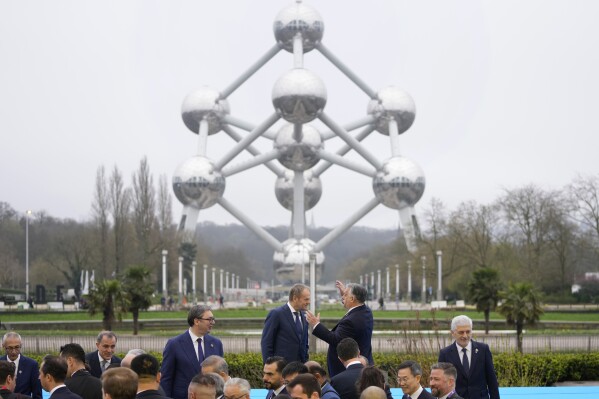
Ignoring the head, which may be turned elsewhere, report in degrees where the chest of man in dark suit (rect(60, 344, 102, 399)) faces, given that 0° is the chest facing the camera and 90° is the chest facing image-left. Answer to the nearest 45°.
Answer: approximately 135°

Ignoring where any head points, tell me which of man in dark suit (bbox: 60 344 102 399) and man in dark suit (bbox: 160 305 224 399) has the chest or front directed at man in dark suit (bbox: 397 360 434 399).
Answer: man in dark suit (bbox: 160 305 224 399)

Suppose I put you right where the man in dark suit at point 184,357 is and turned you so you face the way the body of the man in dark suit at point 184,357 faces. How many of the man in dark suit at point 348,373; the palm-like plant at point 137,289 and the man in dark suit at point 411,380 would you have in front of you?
2

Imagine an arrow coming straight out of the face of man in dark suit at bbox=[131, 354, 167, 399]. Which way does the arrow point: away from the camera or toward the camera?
away from the camera

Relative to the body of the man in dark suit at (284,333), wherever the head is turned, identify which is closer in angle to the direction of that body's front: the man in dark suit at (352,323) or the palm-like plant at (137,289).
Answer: the man in dark suit

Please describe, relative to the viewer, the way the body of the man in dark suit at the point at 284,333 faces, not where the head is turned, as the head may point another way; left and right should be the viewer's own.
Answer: facing the viewer and to the right of the viewer

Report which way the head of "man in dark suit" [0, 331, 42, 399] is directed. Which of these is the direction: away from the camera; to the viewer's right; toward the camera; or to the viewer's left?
toward the camera

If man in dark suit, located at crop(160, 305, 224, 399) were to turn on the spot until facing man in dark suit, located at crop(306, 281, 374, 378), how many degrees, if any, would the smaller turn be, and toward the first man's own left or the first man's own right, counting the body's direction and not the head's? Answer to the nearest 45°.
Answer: approximately 45° to the first man's own left

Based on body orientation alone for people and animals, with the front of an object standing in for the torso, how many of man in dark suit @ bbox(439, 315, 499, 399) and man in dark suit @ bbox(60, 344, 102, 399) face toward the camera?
1

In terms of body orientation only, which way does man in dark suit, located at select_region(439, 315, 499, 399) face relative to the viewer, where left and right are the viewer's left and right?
facing the viewer

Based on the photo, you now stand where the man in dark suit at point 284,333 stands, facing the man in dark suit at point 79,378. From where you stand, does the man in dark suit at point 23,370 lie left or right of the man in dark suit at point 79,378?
right

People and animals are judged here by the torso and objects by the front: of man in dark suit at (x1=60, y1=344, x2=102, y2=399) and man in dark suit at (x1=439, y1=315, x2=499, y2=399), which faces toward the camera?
man in dark suit at (x1=439, y1=315, x2=499, y2=399)
